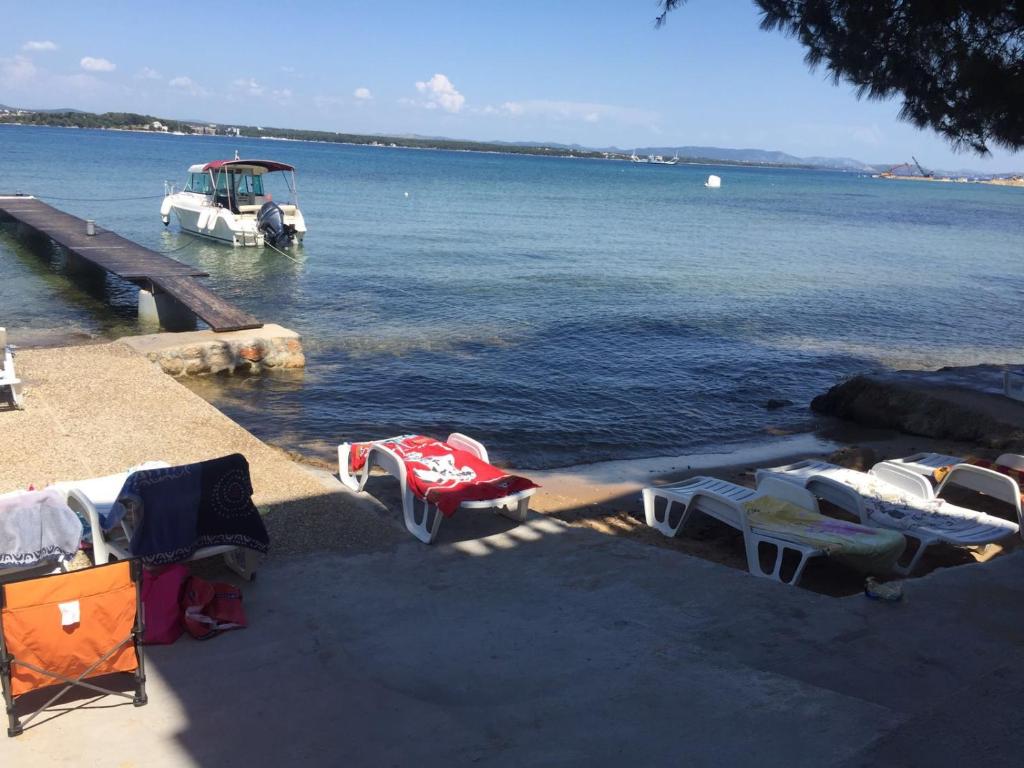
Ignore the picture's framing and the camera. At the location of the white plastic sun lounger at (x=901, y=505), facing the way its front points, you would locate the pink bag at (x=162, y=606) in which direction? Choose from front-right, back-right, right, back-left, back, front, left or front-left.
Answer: left

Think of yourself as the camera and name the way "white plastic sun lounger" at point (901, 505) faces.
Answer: facing away from the viewer and to the left of the viewer

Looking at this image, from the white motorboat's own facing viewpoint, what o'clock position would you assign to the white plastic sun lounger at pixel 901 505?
The white plastic sun lounger is roughly at 7 o'clock from the white motorboat.

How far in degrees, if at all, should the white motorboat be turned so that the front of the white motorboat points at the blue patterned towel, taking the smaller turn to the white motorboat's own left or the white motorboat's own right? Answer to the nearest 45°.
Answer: approximately 135° to the white motorboat's own left

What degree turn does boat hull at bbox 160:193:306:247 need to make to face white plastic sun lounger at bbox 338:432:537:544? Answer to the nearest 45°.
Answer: approximately 135° to its left

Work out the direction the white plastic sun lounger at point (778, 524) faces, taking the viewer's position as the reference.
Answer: facing away from the viewer and to the left of the viewer

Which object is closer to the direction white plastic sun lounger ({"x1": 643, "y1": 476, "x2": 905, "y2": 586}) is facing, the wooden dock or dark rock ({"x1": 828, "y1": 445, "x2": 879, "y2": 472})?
the wooden dock

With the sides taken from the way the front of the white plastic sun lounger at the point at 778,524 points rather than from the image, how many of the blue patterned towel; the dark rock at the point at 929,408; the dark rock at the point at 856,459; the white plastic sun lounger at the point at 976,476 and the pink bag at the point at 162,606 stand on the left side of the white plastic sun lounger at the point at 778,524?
2

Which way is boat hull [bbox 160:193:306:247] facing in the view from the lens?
facing away from the viewer and to the left of the viewer

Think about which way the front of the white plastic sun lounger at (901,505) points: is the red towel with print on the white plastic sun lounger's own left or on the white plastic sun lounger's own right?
on the white plastic sun lounger's own left

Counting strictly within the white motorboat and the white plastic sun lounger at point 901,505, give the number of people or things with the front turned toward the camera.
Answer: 0

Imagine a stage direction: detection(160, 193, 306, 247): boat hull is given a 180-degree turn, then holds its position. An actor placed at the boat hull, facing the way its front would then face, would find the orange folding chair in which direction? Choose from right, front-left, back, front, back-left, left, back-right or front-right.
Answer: front-right

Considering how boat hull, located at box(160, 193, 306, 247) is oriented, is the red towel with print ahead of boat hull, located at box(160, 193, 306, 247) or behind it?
behind

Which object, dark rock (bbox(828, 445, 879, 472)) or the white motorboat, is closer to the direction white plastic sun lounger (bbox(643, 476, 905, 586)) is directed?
the white motorboat

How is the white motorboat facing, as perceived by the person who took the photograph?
facing away from the viewer and to the left of the viewer
